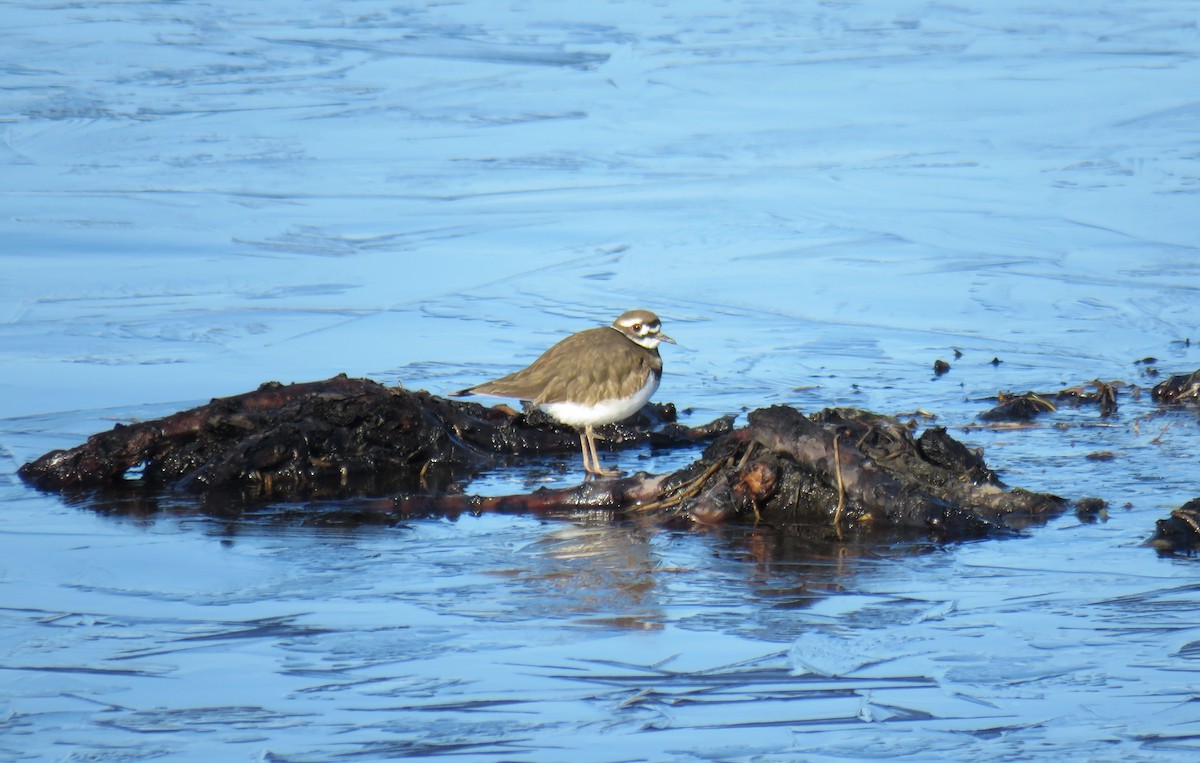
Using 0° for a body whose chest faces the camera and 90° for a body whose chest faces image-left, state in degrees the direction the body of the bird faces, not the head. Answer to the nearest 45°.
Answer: approximately 270°
